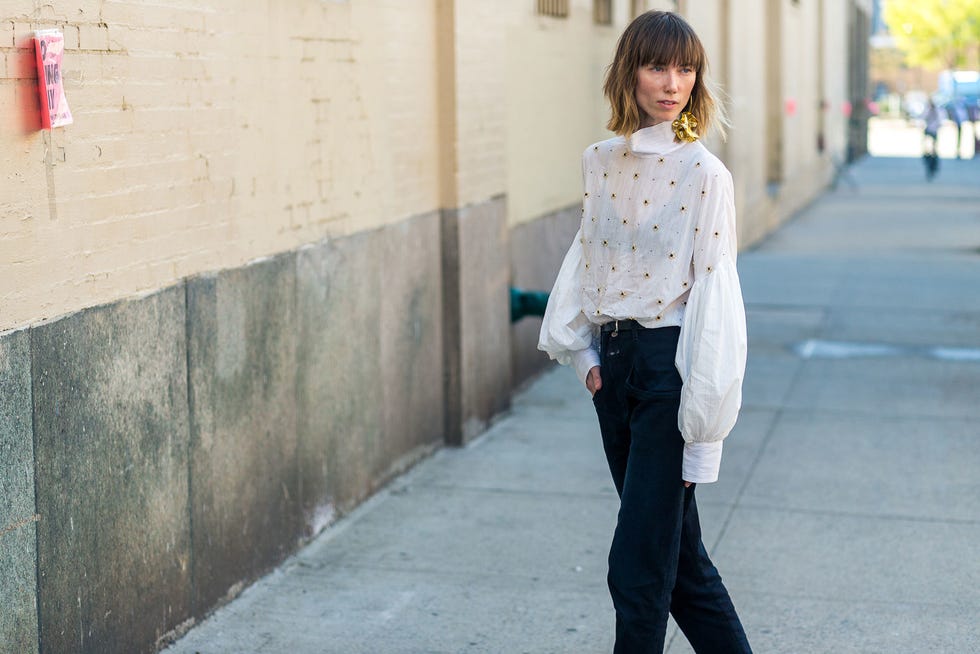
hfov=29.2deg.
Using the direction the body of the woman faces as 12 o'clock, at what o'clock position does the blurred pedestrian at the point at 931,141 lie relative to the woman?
The blurred pedestrian is roughly at 5 o'clock from the woman.

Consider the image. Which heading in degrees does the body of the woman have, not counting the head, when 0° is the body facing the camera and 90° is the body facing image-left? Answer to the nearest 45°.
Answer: approximately 45°
